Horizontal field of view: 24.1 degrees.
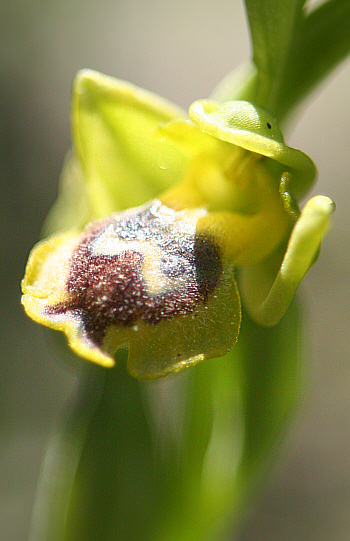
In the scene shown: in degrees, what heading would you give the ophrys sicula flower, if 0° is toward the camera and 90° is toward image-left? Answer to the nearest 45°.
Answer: approximately 45°
